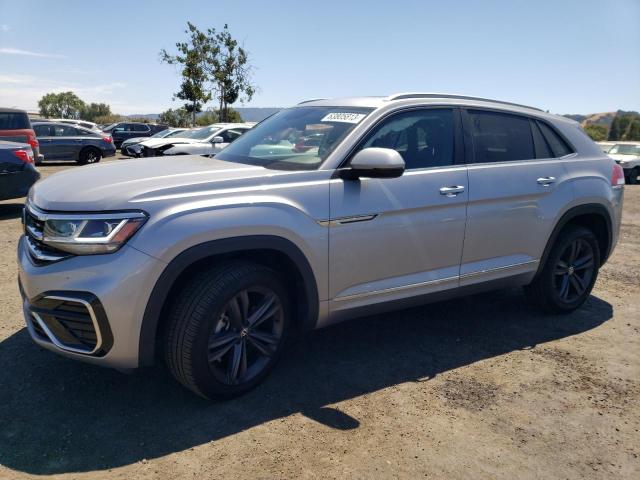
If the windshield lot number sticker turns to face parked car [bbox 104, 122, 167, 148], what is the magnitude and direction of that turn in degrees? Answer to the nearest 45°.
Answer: approximately 90° to its right

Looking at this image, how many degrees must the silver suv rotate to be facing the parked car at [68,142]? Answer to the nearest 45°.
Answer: approximately 90° to its right

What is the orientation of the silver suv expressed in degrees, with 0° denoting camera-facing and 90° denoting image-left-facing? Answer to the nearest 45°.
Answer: approximately 45°

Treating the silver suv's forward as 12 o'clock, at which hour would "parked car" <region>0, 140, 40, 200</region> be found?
The parked car is roughly at 3 o'clock from the silver suv.

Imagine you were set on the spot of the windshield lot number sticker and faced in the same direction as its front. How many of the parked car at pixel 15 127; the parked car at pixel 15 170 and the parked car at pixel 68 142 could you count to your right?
3

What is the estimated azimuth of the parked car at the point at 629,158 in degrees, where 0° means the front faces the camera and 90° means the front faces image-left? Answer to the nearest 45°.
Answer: approximately 45°

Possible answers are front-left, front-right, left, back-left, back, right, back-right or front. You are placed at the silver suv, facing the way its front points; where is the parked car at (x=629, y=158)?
back

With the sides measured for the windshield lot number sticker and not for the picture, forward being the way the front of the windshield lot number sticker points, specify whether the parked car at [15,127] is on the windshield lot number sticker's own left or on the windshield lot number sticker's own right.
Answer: on the windshield lot number sticker's own right

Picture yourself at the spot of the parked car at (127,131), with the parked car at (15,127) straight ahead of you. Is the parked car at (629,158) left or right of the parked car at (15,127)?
left
